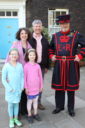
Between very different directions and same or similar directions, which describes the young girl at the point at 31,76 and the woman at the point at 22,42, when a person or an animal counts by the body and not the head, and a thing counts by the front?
same or similar directions

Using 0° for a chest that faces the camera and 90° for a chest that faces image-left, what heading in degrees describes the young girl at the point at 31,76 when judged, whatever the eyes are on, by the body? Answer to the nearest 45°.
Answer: approximately 0°

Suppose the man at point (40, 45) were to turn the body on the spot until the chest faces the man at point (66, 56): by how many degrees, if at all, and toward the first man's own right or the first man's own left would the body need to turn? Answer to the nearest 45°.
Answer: approximately 90° to the first man's own left

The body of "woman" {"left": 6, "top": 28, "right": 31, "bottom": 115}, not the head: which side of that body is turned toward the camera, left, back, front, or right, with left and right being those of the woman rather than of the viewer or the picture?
front

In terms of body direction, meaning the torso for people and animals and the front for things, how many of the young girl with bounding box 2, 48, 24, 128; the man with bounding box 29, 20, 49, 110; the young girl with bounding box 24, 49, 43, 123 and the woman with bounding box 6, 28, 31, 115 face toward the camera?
4

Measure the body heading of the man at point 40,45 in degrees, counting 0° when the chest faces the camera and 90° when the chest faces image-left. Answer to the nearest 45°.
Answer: approximately 0°

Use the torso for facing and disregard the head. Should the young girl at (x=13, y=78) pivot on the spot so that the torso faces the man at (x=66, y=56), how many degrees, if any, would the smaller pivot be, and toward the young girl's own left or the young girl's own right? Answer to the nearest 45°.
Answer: approximately 135° to the young girl's own left

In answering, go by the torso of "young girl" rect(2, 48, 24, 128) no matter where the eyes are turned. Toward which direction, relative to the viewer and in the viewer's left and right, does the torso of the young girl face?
facing the viewer

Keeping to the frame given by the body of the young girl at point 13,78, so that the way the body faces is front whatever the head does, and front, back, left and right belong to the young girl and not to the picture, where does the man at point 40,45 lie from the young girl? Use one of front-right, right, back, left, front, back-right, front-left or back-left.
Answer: back-left
